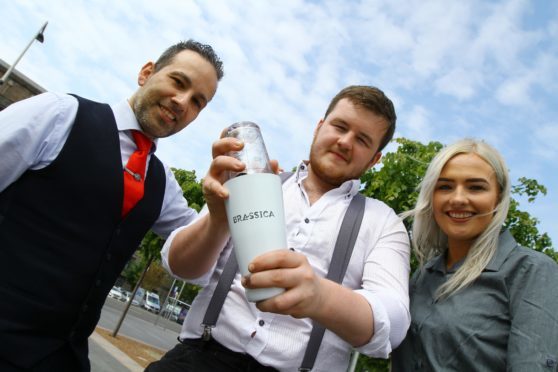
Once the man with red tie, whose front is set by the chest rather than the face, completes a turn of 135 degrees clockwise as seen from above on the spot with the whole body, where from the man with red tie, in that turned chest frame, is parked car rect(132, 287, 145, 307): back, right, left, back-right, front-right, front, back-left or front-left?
right

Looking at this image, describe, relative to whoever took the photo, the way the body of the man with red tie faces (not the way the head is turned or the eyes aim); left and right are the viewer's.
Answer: facing the viewer and to the right of the viewer

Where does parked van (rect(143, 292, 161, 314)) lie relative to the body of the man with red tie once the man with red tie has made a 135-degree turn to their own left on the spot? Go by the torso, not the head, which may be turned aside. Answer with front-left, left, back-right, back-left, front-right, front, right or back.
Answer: front

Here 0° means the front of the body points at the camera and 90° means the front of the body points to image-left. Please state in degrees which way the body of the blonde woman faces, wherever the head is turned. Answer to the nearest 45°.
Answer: approximately 45°

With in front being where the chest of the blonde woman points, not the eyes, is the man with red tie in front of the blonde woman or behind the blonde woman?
in front

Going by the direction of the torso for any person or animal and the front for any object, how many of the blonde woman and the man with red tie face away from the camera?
0

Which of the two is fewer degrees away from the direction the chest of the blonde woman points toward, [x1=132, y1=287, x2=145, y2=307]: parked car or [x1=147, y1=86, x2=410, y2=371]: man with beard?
the man with beard

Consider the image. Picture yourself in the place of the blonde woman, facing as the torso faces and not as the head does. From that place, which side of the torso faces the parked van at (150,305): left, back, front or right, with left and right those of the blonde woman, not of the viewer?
right
